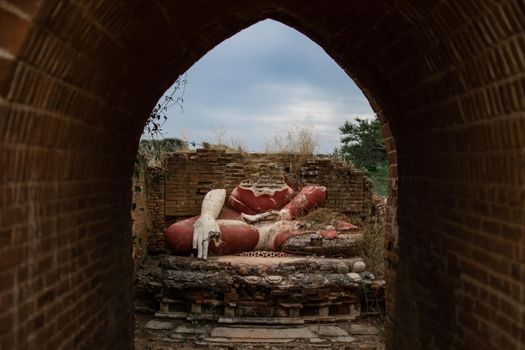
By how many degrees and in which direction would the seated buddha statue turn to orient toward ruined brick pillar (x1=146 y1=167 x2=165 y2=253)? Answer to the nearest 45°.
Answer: approximately 135° to its right

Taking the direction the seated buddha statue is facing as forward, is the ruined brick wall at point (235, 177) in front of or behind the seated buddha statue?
behind

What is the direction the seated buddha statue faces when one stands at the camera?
facing the viewer

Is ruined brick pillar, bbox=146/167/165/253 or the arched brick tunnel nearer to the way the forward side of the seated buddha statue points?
the arched brick tunnel

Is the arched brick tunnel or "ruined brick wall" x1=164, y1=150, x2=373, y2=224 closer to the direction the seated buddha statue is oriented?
the arched brick tunnel

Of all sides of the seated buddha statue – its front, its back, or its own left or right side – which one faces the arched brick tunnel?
front

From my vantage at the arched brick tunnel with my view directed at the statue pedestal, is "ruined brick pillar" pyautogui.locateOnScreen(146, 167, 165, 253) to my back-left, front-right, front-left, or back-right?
front-left

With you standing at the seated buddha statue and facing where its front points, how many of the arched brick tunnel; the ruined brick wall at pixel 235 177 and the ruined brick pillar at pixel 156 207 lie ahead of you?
1

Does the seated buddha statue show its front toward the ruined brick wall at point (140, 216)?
no

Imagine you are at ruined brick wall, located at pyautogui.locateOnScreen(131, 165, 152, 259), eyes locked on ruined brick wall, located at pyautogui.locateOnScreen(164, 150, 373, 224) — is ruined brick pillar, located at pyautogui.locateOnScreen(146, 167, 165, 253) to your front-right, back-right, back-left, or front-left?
front-left
